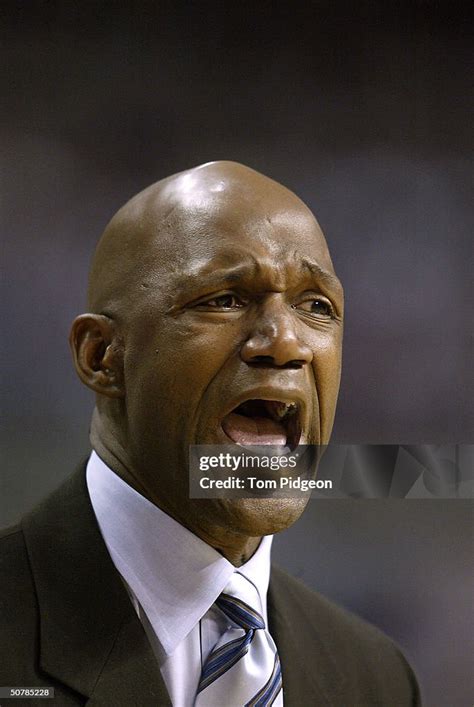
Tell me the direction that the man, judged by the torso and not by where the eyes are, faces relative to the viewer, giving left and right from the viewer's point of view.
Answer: facing the viewer and to the right of the viewer

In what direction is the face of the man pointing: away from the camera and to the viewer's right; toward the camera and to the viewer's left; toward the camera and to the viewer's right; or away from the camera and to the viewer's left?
toward the camera and to the viewer's right
